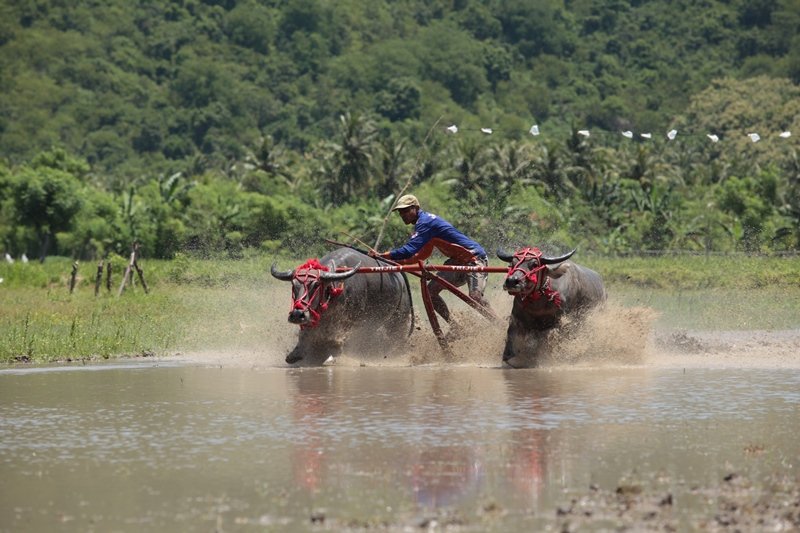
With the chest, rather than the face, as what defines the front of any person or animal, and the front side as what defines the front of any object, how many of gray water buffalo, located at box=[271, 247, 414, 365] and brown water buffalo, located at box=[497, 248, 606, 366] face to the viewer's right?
0

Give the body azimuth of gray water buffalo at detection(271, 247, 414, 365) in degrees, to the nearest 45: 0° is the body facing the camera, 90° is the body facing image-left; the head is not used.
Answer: approximately 45°

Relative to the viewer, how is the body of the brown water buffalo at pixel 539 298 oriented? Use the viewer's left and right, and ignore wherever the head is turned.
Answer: facing the viewer and to the left of the viewer

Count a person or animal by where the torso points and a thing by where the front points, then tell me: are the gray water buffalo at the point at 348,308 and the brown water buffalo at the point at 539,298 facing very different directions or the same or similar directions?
same or similar directions

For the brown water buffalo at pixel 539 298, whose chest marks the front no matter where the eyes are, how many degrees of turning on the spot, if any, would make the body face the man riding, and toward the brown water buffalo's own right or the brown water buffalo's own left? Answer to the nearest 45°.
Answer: approximately 45° to the brown water buffalo's own right

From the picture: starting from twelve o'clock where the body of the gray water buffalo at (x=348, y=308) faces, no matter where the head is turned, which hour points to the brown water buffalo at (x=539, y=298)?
the brown water buffalo at (x=539, y=298) is roughly at 8 o'clock from the gray water buffalo at (x=348, y=308).

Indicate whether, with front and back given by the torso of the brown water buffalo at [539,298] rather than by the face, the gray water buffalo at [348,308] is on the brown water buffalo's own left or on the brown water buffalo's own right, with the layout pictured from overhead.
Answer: on the brown water buffalo's own right
